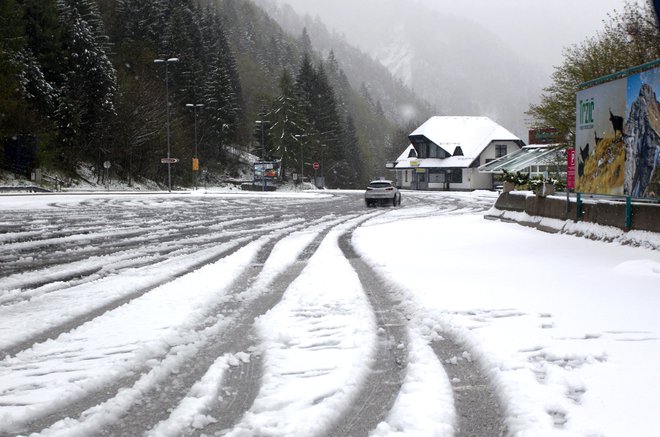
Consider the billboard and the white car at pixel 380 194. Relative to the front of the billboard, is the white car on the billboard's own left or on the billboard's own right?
on the billboard's own right

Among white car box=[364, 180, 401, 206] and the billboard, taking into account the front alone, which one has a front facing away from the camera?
the white car

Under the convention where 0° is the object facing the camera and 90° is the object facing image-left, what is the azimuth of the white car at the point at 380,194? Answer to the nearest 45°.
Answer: approximately 180°

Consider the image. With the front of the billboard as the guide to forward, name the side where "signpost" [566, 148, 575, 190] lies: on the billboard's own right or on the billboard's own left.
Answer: on the billboard's own right
